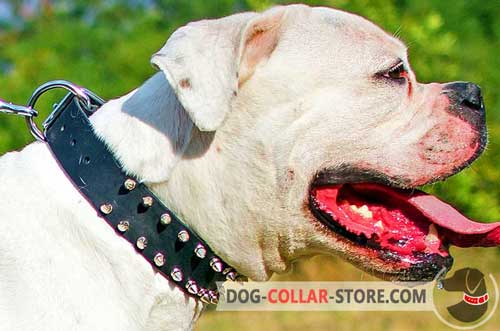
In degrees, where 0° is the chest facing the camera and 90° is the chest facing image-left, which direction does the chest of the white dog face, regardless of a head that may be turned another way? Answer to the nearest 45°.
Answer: approximately 270°
